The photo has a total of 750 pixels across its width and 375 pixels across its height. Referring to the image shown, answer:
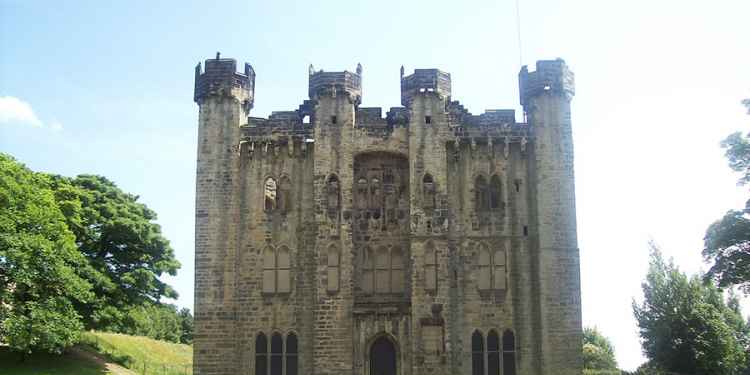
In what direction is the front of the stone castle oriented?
toward the camera

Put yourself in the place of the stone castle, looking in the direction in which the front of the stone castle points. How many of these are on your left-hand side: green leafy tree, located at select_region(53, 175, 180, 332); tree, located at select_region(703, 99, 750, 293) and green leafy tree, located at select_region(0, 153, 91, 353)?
1

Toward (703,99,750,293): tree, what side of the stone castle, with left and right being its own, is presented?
left

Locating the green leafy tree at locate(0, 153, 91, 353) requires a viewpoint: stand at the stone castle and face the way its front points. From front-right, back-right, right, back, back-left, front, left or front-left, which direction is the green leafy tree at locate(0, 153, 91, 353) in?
right

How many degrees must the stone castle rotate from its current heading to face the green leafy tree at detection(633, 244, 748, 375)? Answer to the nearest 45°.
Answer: approximately 135° to its left

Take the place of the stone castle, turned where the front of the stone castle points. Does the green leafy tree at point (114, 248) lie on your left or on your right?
on your right

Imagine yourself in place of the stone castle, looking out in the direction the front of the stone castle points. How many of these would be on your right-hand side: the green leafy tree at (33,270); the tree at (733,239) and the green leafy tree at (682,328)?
1
